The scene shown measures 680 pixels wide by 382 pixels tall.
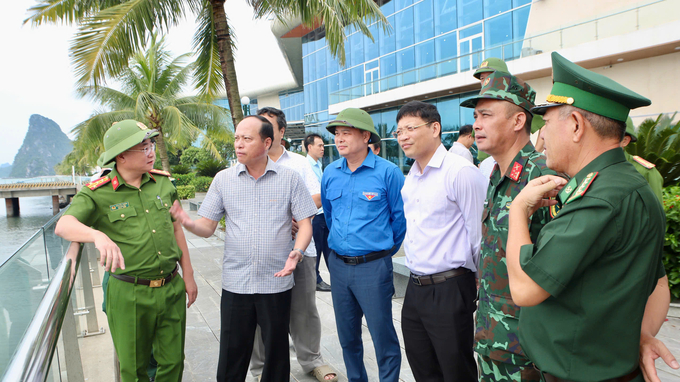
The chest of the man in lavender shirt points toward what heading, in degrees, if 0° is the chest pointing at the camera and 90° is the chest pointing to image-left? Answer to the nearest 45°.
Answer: approximately 45°

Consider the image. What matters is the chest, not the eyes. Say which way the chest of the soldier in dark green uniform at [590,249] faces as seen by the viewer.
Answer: to the viewer's left

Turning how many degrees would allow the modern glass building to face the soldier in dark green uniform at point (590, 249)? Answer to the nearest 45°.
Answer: approximately 45° to its left

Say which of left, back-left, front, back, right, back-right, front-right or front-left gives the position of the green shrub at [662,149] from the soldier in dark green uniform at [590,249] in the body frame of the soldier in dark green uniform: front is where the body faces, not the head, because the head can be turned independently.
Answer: right

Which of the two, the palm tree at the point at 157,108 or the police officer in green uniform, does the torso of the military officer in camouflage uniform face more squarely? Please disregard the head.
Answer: the police officer in green uniform

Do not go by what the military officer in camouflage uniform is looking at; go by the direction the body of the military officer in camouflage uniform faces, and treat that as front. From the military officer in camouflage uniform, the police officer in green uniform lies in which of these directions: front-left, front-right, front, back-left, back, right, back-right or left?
front-right

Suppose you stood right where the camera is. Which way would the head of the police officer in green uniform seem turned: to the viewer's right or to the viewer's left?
to the viewer's right

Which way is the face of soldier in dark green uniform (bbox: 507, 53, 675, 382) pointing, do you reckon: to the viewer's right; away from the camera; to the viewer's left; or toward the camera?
to the viewer's left

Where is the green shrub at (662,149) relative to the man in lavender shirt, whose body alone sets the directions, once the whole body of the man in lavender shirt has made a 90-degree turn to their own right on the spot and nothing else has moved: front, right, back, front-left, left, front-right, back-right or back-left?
right

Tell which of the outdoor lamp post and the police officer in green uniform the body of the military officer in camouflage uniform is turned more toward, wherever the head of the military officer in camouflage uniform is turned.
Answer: the police officer in green uniform

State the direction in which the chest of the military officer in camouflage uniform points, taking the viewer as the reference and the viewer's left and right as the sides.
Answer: facing the viewer and to the left of the viewer

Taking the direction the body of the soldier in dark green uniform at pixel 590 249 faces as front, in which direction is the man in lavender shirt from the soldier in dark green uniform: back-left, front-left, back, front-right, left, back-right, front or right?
front-right
